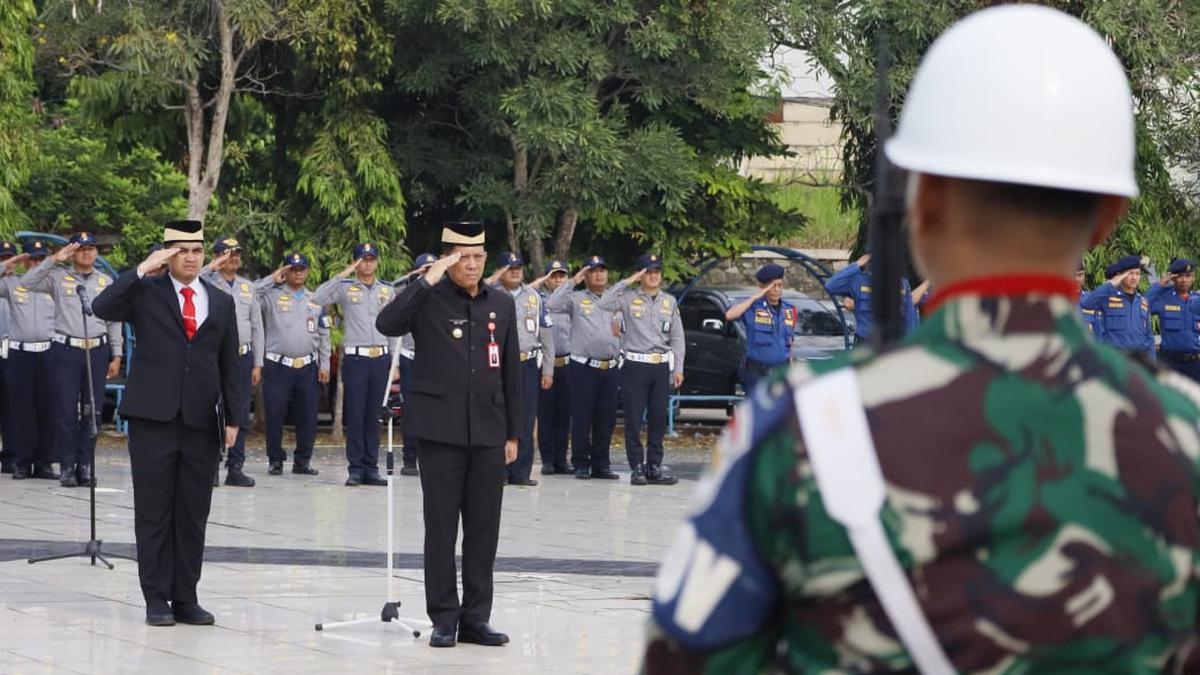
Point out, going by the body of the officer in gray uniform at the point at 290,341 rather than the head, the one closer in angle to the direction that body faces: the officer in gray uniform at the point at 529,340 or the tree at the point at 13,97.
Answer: the officer in gray uniform

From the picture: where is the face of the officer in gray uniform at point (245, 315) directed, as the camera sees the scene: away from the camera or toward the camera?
toward the camera

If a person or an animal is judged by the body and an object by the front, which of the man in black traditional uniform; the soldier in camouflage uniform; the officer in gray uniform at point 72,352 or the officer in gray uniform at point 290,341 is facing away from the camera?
the soldier in camouflage uniform

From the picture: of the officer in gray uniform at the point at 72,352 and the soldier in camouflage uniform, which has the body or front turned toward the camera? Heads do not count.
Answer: the officer in gray uniform

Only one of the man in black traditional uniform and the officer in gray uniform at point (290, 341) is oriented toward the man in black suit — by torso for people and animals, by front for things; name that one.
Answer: the officer in gray uniform

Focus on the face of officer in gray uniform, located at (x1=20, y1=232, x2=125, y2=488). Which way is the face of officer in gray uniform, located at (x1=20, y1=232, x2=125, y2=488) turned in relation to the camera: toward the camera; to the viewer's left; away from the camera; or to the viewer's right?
toward the camera

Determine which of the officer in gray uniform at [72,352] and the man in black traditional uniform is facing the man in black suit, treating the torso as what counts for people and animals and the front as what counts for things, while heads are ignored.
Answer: the officer in gray uniform

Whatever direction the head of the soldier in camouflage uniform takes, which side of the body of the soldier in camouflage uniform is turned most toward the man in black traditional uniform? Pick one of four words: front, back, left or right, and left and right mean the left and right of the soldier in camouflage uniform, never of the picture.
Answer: front

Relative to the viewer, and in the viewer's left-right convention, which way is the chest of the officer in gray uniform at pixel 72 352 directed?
facing the viewer

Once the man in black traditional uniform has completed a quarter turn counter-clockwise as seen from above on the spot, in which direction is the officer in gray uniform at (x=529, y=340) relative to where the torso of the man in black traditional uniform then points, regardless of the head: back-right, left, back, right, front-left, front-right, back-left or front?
front-left

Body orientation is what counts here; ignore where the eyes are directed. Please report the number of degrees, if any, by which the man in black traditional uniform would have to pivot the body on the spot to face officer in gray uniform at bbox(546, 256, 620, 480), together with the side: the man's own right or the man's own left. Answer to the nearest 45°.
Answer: approximately 135° to the man's own left

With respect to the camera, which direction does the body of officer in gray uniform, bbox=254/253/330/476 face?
toward the camera

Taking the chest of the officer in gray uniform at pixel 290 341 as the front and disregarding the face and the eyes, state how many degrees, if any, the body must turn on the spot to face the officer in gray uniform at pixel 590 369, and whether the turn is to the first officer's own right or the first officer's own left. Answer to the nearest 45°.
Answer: approximately 90° to the first officer's own left

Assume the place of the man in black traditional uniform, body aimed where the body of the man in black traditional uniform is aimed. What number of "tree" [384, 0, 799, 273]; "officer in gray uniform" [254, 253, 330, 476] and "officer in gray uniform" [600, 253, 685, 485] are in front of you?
0

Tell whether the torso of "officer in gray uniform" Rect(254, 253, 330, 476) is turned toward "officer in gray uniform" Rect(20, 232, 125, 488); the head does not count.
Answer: no

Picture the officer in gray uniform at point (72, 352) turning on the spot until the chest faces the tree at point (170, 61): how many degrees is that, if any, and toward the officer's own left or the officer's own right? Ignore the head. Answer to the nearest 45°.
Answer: approximately 180°

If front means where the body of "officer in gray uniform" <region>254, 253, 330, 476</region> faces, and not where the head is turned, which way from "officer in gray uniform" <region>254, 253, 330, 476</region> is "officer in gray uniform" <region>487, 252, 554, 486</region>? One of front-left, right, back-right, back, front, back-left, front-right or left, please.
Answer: left

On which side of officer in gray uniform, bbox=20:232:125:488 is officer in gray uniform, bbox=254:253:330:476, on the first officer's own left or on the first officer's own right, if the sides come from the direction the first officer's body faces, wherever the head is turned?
on the first officer's own left

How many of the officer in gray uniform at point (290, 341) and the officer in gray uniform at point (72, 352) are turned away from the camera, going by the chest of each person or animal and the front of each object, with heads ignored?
0

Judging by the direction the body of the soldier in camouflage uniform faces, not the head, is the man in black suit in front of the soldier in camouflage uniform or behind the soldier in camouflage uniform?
in front

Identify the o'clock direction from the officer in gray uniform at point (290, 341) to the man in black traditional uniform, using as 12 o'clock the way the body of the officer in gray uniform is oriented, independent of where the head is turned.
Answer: The man in black traditional uniform is roughly at 12 o'clock from the officer in gray uniform.

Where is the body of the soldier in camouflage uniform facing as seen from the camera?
away from the camera
